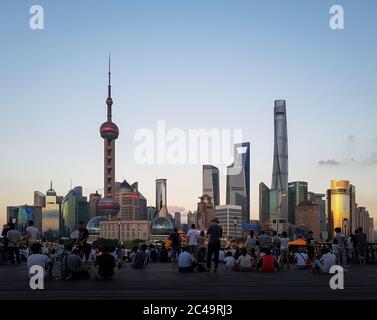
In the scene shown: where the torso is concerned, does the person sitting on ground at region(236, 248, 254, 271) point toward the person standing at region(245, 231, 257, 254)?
yes

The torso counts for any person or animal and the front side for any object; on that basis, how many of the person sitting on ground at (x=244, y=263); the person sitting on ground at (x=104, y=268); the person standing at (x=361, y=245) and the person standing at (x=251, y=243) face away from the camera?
4

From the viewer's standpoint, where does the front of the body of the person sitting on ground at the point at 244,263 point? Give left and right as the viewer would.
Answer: facing away from the viewer

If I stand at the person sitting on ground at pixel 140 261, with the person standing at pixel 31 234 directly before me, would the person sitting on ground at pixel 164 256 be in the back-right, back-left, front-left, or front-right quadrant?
back-right

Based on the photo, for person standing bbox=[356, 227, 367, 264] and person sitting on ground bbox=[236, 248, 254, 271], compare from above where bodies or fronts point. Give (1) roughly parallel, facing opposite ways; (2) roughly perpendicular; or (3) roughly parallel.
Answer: roughly parallel

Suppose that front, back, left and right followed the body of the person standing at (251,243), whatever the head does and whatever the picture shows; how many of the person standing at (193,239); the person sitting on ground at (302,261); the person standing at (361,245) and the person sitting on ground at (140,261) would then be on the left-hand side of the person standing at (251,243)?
2

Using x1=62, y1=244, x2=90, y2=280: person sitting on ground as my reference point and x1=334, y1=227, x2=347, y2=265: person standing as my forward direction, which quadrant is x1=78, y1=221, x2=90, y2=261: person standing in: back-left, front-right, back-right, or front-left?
front-left

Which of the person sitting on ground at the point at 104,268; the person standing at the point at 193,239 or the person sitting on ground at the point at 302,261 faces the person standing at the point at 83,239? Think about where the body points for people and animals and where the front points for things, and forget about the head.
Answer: the person sitting on ground at the point at 104,268

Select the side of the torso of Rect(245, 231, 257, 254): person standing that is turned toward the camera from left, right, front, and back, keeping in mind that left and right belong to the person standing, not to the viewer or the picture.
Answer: back

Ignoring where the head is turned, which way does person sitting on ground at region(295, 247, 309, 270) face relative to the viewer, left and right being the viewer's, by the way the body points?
facing away from the viewer

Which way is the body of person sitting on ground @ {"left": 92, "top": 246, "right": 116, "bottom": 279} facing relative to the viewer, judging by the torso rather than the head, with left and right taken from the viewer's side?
facing away from the viewer

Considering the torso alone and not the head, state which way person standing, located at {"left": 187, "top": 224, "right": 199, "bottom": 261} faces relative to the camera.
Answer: away from the camera
